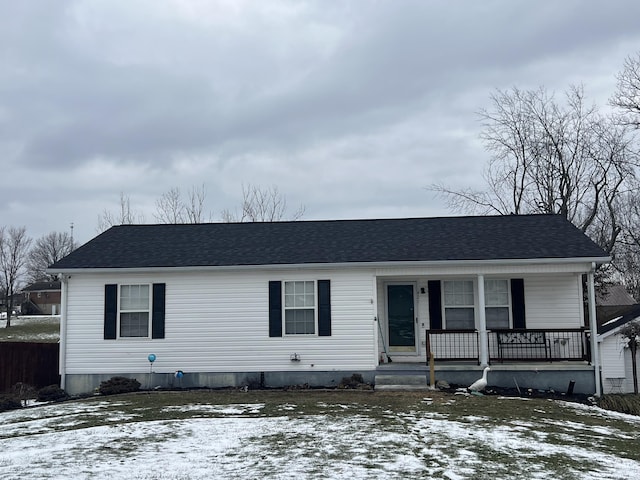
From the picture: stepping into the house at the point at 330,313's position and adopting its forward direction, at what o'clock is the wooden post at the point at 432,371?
The wooden post is roughly at 10 o'clock from the house.

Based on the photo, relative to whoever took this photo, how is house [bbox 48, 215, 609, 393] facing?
facing the viewer

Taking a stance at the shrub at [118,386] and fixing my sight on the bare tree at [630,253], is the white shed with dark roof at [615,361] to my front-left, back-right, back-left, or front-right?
front-right

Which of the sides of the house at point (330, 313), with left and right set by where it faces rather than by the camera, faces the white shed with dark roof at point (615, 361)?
left

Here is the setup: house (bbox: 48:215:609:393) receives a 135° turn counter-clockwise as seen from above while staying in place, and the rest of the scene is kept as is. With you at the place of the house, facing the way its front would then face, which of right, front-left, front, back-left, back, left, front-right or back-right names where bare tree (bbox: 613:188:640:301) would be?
front

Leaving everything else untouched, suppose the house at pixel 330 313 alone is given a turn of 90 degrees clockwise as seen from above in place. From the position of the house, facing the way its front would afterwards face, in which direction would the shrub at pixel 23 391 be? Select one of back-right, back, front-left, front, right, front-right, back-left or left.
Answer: front

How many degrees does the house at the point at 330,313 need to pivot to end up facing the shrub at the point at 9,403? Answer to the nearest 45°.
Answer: approximately 90° to its right

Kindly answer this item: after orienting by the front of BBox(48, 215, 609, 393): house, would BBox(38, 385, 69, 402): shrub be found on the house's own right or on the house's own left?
on the house's own right

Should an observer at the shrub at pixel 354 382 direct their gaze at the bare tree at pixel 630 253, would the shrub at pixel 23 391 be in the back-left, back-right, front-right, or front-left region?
back-left
